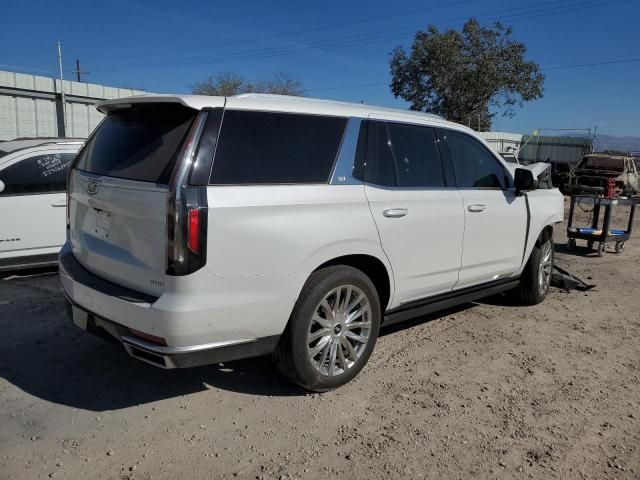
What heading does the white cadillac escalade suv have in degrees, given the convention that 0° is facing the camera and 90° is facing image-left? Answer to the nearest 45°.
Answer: approximately 225°

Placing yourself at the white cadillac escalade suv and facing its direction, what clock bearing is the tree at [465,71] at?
The tree is roughly at 11 o'clock from the white cadillac escalade suv.

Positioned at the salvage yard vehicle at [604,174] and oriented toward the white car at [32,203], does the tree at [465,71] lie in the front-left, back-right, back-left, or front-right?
back-right

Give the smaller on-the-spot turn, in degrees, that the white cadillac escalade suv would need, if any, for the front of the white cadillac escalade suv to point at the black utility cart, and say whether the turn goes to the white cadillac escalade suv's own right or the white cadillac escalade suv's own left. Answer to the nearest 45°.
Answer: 0° — it already faces it

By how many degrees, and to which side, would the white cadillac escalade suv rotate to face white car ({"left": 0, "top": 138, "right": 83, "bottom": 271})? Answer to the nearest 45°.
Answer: approximately 90° to its left

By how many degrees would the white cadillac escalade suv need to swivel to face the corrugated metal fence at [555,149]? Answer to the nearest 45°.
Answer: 0° — it already faces it

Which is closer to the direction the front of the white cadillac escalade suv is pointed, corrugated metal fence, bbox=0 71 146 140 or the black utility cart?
the black utility cart

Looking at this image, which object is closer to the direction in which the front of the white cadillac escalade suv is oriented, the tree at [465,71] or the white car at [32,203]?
the tree

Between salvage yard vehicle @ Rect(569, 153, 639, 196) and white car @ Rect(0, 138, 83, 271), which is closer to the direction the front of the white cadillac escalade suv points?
the salvage yard vehicle

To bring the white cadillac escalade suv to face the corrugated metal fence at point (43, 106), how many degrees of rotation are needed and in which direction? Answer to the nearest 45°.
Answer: approximately 90° to its left

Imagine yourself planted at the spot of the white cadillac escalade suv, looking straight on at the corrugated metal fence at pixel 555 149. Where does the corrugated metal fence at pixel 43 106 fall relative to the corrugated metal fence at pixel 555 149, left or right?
left

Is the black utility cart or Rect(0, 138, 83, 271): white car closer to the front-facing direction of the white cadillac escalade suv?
the black utility cart
